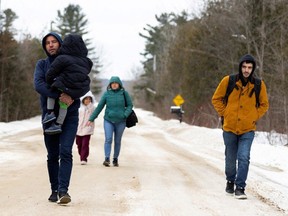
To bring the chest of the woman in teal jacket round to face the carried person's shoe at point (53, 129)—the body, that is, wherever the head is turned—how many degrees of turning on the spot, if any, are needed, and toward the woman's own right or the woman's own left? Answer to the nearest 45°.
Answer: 0° — they already face it

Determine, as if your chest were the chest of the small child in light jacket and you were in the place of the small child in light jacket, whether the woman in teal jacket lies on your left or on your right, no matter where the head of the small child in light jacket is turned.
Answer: on your left

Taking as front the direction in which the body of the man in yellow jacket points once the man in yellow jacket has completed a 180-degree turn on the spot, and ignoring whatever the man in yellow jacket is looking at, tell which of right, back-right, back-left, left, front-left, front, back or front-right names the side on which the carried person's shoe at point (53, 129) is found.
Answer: back-left

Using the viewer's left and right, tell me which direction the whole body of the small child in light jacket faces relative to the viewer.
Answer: facing the viewer

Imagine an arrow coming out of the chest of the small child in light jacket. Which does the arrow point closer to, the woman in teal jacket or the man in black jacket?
the man in black jacket

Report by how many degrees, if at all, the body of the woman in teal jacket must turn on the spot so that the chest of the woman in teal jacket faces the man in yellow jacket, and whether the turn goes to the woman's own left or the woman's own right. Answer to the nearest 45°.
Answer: approximately 45° to the woman's own left

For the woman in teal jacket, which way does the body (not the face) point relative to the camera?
toward the camera

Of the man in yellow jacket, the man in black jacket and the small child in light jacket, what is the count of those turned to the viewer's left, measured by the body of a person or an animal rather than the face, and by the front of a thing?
0

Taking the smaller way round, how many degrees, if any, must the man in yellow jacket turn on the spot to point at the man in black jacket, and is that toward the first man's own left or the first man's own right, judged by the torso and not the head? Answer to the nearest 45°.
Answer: approximately 45° to the first man's own right

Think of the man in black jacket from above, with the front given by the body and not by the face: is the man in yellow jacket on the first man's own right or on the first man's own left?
on the first man's own left

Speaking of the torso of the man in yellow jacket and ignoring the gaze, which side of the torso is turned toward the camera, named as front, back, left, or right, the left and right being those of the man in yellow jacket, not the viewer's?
front
